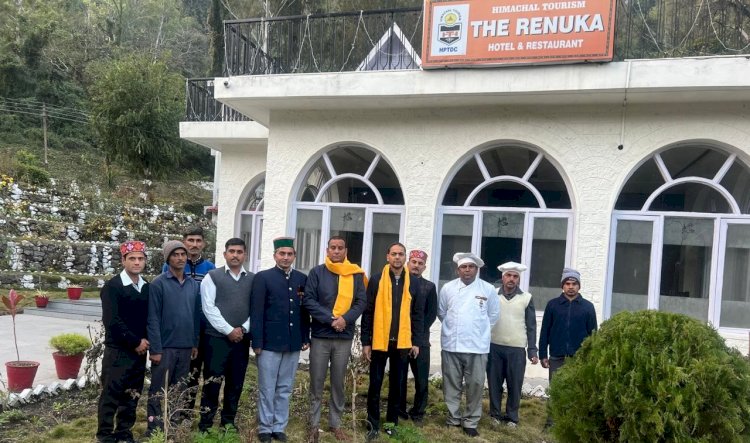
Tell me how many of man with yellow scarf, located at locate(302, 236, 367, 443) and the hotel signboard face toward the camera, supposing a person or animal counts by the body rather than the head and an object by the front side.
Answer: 2

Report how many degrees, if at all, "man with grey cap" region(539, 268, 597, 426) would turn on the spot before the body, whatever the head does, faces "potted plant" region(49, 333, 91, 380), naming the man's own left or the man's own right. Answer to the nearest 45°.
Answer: approximately 90° to the man's own right

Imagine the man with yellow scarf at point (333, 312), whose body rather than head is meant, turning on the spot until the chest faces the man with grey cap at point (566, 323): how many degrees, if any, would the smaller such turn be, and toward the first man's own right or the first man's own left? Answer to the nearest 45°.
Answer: approximately 90° to the first man's own left

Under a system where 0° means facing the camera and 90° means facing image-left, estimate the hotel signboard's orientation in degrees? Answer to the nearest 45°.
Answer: approximately 0°

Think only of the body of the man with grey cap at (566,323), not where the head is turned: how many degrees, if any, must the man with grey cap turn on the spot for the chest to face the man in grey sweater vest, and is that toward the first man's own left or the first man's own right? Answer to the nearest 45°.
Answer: approximately 45° to the first man's own right

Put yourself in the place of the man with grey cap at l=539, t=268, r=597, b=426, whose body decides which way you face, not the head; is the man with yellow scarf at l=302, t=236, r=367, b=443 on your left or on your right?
on your right

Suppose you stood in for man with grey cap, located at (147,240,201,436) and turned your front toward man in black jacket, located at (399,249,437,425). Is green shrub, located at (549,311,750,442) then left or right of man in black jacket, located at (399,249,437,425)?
right
